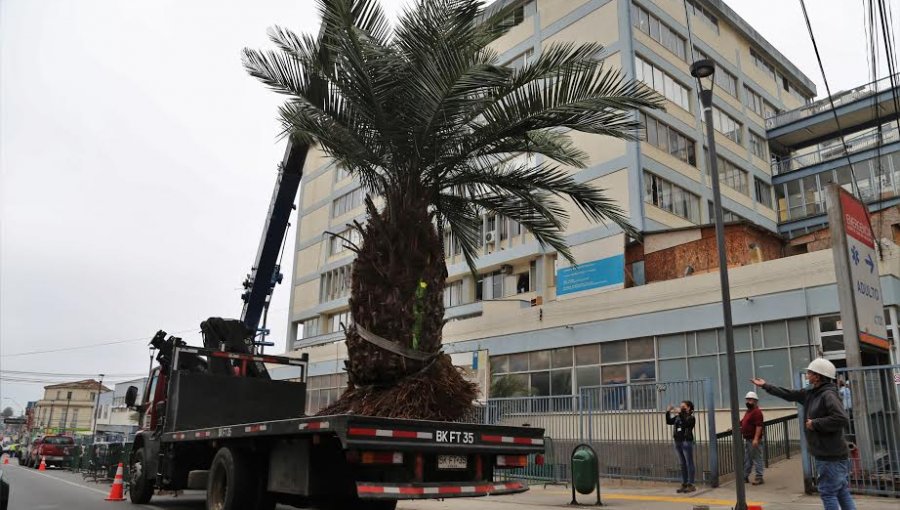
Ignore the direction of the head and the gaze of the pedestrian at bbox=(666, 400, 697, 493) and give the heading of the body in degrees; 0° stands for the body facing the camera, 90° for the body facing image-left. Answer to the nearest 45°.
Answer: approximately 45°

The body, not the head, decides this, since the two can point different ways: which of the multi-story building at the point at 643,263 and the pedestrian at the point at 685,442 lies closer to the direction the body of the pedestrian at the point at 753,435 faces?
the pedestrian

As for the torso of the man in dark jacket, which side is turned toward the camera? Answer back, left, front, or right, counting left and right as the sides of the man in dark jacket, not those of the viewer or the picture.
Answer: left

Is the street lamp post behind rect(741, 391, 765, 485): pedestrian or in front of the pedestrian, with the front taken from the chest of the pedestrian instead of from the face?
in front

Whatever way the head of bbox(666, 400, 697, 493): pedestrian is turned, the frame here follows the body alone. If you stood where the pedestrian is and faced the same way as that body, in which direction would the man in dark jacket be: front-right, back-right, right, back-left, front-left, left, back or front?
front-left

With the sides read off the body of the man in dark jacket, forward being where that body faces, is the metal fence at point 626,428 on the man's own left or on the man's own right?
on the man's own right

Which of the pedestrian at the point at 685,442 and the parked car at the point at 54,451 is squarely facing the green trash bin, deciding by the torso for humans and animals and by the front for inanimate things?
the pedestrian
